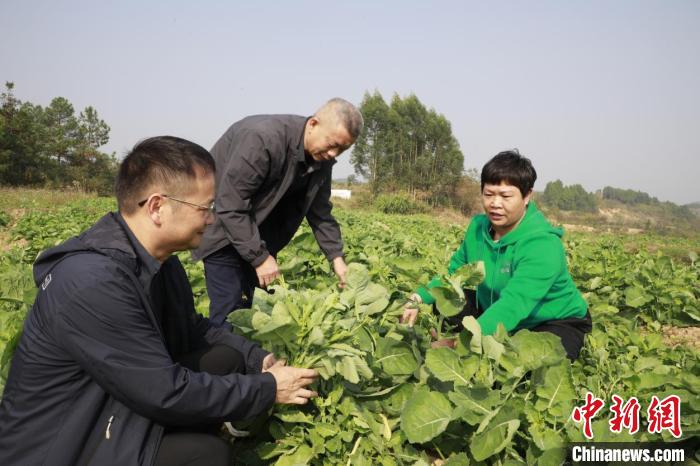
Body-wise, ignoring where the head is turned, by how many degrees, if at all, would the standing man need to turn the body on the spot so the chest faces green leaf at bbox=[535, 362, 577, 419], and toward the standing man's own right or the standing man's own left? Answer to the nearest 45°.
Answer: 0° — they already face it

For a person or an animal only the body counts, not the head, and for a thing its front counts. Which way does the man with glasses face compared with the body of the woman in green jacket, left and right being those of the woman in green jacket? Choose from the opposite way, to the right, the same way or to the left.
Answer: the opposite way

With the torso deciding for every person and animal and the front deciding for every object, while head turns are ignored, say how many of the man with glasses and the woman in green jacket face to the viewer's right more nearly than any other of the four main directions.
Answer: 1

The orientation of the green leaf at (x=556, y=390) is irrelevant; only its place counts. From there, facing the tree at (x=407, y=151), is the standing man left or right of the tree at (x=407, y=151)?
left

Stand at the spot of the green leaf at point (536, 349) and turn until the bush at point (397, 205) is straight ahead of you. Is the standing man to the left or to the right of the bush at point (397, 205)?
left

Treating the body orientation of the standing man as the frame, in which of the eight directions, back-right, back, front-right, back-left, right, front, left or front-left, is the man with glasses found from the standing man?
front-right

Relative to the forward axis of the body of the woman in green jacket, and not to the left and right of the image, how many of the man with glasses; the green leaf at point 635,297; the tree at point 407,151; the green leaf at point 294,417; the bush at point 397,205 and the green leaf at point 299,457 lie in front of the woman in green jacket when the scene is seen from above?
3

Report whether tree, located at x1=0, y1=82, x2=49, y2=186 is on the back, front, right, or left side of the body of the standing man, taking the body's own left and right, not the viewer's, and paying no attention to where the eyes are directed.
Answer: back

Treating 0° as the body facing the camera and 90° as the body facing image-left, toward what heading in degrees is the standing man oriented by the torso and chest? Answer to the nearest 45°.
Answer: approximately 315°

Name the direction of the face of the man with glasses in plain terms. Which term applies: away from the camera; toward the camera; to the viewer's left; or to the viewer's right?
to the viewer's right

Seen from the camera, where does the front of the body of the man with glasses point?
to the viewer's right

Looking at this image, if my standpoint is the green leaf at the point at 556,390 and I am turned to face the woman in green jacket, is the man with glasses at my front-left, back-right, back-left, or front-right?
back-left

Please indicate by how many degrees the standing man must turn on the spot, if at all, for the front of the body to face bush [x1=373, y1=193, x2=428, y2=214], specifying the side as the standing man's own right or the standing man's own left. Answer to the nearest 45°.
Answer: approximately 135° to the standing man's own left

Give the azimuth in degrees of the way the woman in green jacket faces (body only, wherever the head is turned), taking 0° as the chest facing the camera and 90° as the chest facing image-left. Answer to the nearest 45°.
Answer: approximately 45°

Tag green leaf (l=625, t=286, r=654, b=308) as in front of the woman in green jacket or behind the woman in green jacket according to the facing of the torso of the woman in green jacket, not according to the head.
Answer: behind
